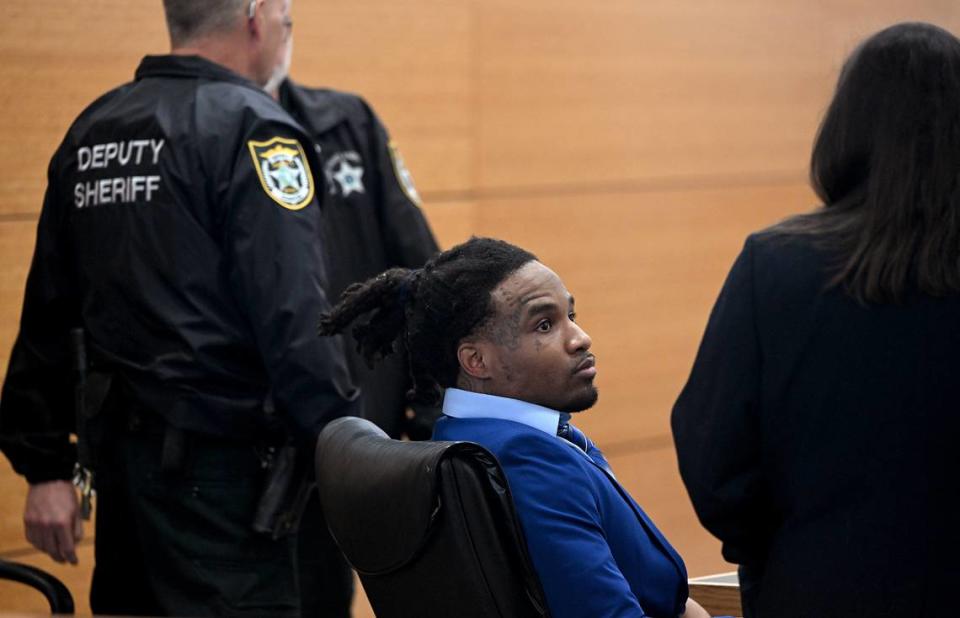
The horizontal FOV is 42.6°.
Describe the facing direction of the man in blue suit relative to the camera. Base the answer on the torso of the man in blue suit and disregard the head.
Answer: to the viewer's right

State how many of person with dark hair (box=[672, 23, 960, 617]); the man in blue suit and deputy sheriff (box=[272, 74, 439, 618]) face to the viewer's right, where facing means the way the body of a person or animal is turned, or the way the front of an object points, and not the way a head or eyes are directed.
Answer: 1

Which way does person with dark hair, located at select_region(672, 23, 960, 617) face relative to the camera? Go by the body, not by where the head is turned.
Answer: away from the camera

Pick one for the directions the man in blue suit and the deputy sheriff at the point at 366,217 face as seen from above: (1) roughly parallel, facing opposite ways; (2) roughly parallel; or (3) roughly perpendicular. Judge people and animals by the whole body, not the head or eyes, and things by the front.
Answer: roughly perpendicular

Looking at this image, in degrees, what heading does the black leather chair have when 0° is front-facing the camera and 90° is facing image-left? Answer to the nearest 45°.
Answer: approximately 225°

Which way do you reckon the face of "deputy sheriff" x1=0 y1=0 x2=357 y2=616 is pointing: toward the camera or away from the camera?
away from the camera

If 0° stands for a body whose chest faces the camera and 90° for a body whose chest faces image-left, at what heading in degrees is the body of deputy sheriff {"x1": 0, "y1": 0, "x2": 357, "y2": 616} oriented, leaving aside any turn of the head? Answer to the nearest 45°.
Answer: approximately 225°

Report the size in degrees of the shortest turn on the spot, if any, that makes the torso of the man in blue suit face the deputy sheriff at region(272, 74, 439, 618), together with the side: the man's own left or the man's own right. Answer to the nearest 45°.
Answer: approximately 90° to the man's own left

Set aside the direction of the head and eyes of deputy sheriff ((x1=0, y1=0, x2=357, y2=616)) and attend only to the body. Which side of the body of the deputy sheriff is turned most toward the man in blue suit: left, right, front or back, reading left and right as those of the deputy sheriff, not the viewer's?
right

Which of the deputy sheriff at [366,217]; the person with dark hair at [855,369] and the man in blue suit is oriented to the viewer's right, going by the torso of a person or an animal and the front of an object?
the man in blue suit

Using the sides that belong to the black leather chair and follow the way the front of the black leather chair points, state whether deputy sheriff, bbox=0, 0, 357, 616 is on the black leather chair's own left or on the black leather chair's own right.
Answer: on the black leather chair's own left

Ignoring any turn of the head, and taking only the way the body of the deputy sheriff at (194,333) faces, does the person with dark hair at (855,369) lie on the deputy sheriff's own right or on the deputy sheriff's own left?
on the deputy sheriff's own right
